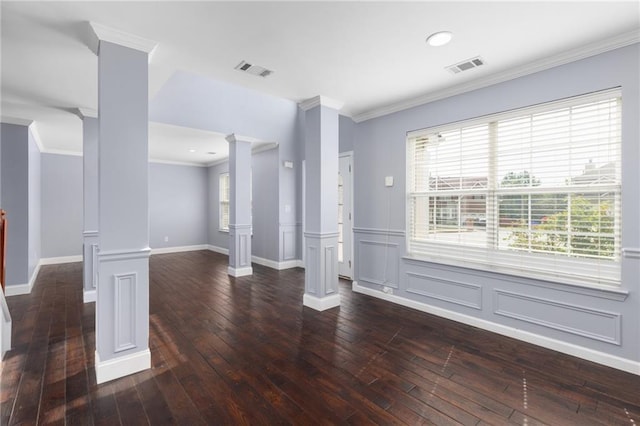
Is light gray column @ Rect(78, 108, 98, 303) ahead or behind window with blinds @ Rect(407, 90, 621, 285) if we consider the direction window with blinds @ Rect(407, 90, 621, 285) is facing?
ahead

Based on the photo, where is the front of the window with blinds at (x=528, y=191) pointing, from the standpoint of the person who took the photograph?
facing the viewer and to the left of the viewer

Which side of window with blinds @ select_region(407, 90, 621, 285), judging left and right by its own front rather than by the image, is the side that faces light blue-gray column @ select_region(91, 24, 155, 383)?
front

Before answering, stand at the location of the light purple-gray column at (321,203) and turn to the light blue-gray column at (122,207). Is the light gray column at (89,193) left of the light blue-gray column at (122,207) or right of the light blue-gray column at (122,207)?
right

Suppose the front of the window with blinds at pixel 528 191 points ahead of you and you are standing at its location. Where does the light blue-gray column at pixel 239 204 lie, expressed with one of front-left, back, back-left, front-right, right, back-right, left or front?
front-right
